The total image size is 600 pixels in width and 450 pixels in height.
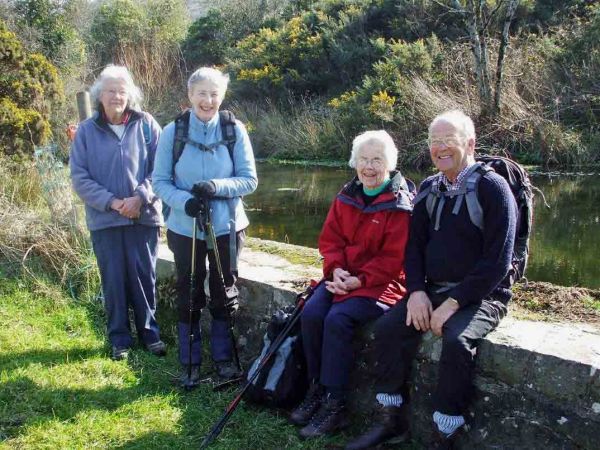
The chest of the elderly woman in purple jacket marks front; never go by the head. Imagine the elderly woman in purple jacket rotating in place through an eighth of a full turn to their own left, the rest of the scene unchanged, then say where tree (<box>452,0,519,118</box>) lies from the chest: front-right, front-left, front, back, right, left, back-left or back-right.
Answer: left

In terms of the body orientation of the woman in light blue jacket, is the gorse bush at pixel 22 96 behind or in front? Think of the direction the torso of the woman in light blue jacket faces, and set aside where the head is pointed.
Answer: behind

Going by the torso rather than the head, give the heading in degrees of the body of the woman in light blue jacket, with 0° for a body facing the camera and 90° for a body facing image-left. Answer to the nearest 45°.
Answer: approximately 0°

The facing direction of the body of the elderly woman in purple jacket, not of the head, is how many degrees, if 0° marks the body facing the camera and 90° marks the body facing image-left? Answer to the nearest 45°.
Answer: approximately 0°

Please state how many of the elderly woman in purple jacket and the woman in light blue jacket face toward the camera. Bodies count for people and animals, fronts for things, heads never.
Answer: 2

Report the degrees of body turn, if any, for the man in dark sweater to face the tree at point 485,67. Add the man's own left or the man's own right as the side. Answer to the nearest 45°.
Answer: approximately 135° to the man's own right

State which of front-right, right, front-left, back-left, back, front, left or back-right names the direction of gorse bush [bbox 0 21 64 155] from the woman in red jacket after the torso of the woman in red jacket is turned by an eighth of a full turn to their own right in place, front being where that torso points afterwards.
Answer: front-right

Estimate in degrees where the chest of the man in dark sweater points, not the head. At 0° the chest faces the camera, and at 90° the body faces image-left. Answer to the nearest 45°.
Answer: approximately 45°

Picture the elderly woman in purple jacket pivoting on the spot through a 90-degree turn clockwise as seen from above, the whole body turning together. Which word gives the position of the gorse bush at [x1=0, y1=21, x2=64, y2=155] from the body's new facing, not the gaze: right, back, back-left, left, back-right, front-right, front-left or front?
right

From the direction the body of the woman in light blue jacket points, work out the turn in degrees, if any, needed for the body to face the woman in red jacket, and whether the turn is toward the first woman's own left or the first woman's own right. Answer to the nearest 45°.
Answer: approximately 45° to the first woman's own left
